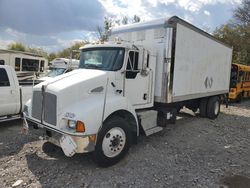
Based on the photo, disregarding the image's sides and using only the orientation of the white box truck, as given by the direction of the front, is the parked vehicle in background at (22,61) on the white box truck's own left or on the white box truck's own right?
on the white box truck's own right

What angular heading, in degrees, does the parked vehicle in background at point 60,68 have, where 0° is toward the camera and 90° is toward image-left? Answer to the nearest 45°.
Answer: approximately 45°

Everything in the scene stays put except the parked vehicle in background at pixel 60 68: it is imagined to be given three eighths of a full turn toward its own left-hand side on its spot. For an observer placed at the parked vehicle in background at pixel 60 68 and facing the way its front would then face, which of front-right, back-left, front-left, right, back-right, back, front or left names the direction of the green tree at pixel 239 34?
front-left

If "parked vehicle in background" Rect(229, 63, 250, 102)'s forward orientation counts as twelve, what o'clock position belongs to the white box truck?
The white box truck is roughly at 11 o'clock from the parked vehicle in background.

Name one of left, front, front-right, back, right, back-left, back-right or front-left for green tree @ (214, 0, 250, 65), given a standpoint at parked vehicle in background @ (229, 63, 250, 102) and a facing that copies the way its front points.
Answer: back-right

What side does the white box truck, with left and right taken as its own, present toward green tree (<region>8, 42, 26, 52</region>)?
right

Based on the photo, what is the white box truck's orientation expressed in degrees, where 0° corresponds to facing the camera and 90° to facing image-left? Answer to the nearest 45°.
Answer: approximately 45°
